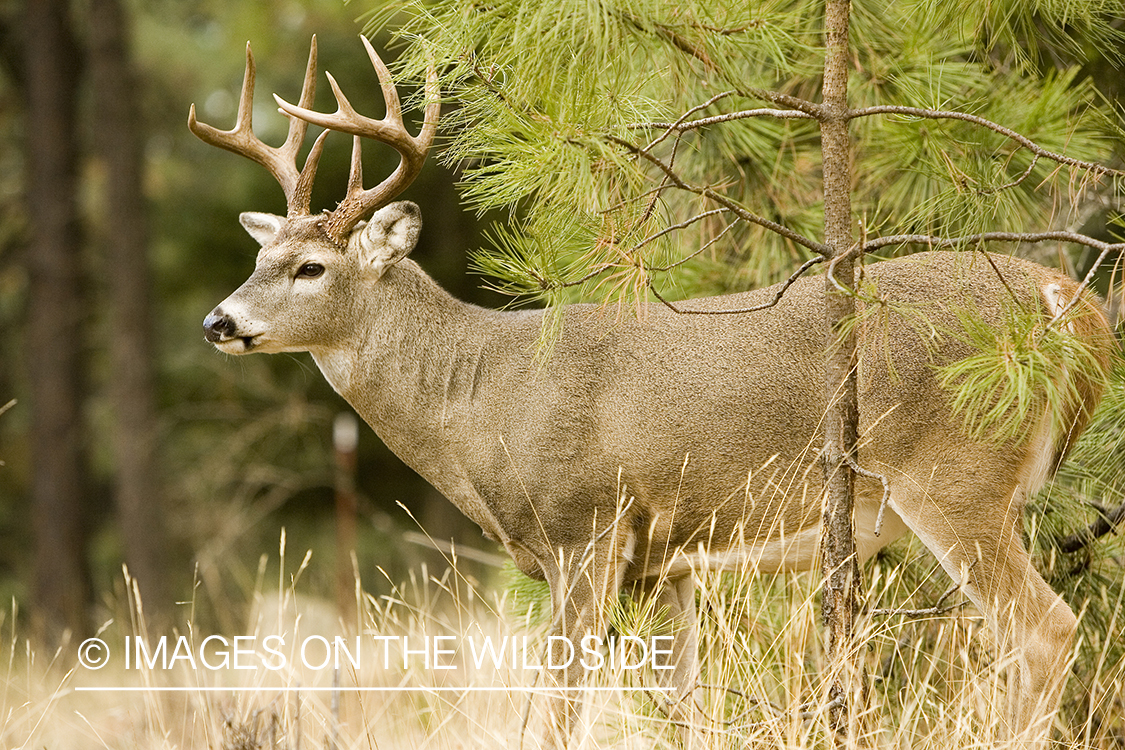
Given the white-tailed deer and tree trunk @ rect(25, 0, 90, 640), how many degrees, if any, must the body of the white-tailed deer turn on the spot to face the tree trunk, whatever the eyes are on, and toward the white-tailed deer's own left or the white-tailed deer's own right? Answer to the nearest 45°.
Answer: approximately 45° to the white-tailed deer's own right

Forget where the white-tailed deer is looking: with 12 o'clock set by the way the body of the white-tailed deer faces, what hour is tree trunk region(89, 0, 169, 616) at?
The tree trunk is roughly at 2 o'clock from the white-tailed deer.

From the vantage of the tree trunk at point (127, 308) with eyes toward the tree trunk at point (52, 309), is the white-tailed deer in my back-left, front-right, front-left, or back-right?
back-left

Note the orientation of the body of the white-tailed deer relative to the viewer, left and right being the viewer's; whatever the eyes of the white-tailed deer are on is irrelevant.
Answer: facing to the left of the viewer
